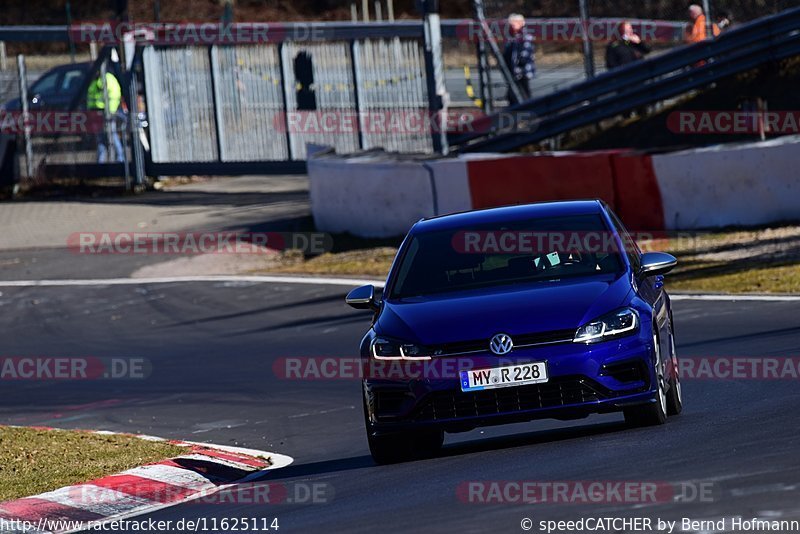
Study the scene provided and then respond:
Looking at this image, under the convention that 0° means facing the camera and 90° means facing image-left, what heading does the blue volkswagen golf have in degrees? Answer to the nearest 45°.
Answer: approximately 0°

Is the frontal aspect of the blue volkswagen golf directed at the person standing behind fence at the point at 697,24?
no

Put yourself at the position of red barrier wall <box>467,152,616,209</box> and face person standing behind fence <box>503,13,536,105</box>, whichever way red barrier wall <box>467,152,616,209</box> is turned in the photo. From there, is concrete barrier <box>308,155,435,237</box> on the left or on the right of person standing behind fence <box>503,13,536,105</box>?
left

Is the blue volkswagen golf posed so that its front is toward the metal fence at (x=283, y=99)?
no

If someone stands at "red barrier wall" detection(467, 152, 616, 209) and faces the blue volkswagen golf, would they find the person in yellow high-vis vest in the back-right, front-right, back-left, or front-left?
back-right

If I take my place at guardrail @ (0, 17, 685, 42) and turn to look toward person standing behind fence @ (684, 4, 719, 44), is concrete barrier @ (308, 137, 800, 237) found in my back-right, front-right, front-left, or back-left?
front-right

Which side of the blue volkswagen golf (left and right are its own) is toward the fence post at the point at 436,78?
back

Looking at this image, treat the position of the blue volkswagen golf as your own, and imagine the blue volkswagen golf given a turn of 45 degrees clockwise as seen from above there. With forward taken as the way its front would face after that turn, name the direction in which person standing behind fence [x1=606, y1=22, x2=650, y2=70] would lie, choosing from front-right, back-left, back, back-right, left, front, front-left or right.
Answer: back-right

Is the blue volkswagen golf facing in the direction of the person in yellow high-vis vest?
no

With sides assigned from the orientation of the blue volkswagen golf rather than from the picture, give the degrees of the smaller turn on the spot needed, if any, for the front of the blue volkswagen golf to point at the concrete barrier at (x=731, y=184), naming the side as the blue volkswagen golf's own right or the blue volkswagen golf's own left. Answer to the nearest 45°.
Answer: approximately 180°

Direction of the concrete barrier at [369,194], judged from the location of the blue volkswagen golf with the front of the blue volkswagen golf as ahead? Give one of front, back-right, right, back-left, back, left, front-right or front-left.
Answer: back

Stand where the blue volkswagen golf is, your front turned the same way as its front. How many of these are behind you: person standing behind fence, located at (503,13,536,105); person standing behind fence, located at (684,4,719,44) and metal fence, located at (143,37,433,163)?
3

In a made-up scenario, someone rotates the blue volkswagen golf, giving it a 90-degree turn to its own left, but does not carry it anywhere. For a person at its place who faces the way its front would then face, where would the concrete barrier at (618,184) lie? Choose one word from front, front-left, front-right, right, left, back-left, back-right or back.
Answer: left

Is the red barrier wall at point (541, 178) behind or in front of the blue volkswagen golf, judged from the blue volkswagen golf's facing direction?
behind
